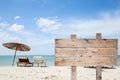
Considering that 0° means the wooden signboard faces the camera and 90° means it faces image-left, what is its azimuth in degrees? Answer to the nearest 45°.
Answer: approximately 0°

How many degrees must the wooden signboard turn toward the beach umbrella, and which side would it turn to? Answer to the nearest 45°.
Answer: approximately 135° to its right
